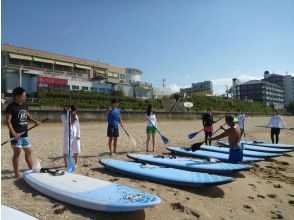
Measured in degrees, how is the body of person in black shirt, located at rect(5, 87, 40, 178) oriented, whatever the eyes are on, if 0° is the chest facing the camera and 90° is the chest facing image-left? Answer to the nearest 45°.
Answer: approximately 315°

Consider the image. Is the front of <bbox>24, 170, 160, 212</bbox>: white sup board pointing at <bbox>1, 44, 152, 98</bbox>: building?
no

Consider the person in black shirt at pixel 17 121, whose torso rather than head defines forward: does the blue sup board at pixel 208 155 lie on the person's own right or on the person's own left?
on the person's own left

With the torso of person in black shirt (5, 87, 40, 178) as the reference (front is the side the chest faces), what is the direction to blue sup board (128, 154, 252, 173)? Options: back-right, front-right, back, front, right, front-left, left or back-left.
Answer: front-left

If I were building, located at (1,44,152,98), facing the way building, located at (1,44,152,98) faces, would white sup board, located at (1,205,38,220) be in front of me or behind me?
in front

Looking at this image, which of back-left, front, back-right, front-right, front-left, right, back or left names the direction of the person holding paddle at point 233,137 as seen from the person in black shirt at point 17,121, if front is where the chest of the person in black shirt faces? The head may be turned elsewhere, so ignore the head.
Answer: front-left

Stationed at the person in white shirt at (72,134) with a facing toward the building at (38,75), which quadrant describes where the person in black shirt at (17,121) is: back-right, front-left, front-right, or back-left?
back-left

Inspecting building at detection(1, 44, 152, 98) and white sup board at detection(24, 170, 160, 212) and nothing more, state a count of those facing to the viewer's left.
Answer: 0

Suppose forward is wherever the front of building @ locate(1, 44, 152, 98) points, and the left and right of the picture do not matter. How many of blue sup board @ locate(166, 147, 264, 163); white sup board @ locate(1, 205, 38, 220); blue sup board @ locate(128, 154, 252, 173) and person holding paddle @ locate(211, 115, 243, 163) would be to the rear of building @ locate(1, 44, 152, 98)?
0

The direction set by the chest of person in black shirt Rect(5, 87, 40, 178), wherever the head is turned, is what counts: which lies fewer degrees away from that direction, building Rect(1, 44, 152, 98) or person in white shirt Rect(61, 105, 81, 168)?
the person in white shirt

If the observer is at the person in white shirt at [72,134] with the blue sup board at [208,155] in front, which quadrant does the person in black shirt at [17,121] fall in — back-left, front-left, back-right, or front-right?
back-right

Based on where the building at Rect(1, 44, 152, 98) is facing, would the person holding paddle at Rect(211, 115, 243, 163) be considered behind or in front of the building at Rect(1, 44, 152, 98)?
in front

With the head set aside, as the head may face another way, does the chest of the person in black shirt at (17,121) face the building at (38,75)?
no

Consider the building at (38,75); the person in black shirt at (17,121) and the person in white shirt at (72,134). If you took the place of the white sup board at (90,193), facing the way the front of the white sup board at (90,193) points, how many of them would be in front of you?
0

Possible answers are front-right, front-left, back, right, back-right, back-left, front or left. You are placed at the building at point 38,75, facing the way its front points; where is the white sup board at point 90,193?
front-right

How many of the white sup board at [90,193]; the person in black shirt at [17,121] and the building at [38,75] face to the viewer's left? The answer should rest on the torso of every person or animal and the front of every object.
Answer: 0

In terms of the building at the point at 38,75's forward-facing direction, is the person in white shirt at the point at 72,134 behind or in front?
in front
